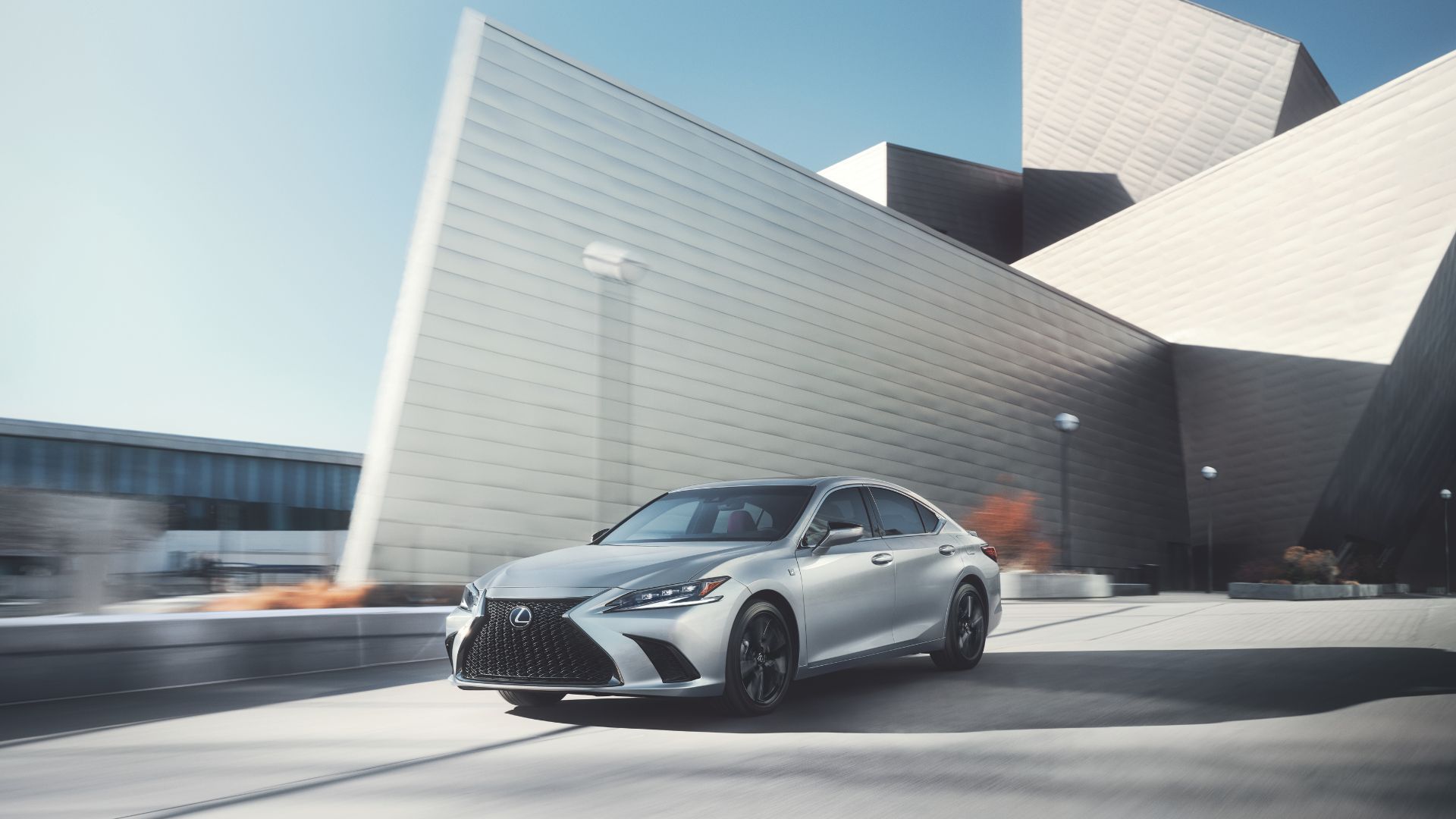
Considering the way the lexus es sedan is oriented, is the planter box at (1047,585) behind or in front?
behind

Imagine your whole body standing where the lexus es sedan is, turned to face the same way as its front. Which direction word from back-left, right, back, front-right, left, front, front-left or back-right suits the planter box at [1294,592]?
back

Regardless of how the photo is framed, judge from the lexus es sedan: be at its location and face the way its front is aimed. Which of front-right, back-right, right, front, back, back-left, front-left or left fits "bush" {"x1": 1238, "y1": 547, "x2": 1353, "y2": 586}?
back

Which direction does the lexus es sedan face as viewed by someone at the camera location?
facing the viewer and to the left of the viewer

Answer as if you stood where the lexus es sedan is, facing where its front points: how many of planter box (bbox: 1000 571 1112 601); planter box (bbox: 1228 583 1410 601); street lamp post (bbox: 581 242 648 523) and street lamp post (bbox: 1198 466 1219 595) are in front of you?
0

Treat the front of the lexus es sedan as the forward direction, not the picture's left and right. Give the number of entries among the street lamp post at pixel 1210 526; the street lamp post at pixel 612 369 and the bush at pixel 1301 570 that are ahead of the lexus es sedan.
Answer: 0

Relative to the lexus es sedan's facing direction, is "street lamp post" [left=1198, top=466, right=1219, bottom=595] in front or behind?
behind

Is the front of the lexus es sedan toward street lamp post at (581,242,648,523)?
no

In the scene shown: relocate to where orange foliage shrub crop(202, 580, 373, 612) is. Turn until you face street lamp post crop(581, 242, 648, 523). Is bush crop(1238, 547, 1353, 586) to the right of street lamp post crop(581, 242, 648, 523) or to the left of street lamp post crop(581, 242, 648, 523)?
right

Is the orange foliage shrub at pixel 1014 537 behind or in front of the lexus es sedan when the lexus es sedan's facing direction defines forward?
behind

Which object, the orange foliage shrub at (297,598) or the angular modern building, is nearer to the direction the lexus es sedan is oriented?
the orange foliage shrub

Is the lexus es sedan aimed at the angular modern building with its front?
no

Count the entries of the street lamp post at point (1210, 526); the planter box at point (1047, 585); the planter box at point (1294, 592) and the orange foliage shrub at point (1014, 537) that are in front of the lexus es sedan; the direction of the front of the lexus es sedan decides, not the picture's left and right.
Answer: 0

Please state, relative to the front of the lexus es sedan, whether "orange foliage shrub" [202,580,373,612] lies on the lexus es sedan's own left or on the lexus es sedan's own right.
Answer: on the lexus es sedan's own right

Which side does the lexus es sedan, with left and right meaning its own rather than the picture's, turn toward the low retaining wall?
right
